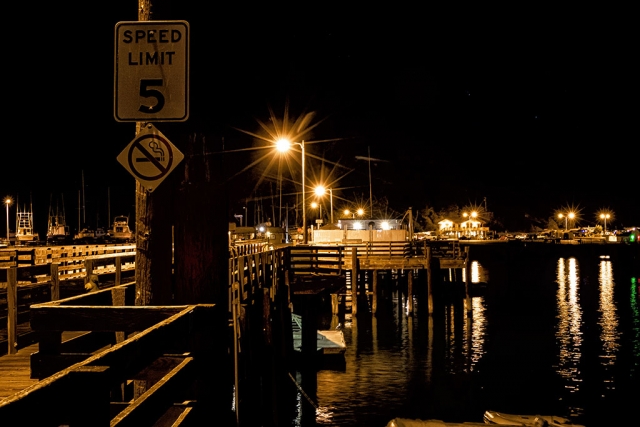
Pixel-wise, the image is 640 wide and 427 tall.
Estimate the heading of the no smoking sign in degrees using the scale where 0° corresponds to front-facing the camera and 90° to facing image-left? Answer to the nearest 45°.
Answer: approximately 0°

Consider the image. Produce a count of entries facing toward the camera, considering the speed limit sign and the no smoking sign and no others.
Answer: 2
